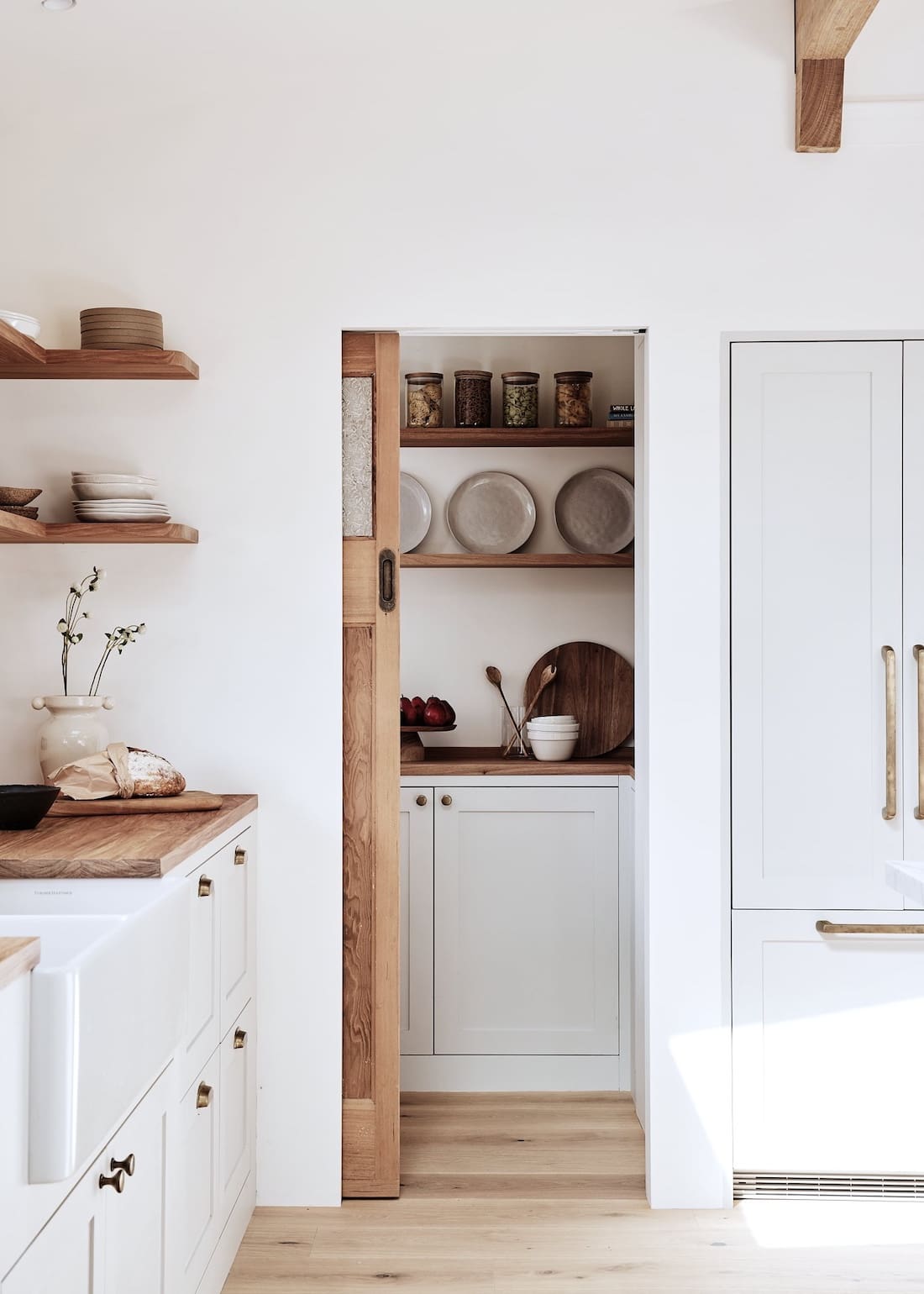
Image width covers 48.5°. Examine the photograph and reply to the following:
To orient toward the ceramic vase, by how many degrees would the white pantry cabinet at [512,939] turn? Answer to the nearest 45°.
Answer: approximately 45° to its right

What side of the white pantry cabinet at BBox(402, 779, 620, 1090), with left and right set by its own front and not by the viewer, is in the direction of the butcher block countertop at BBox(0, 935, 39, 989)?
front

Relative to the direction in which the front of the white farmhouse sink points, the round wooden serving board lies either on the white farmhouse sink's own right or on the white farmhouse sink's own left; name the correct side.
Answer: on the white farmhouse sink's own left

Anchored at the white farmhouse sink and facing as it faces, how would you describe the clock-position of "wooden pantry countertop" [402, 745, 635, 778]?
The wooden pantry countertop is roughly at 10 o'clock from the white farmhouse sink.

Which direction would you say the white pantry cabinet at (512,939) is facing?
toward the camera

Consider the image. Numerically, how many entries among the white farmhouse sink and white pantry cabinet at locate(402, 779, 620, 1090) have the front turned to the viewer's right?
1

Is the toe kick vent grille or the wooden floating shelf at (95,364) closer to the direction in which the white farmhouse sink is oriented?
the toe kick vent grille

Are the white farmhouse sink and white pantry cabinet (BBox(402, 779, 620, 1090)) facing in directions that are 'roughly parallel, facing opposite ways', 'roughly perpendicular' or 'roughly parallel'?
roughly perpendicular

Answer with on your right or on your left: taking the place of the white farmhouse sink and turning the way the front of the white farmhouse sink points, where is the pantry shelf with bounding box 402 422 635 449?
on your left

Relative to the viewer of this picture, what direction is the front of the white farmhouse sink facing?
facing to the right of the viewer
